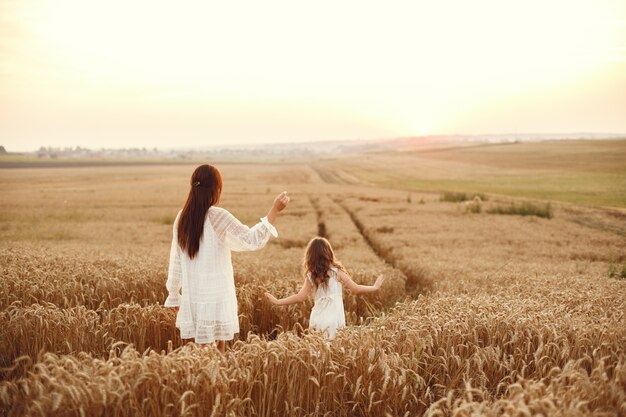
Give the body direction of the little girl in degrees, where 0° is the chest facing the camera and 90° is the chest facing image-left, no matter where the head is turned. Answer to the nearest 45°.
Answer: approximately 180°

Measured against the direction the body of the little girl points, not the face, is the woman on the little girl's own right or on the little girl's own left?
on the little girl's own left

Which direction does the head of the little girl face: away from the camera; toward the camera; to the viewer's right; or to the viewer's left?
away from the camera
